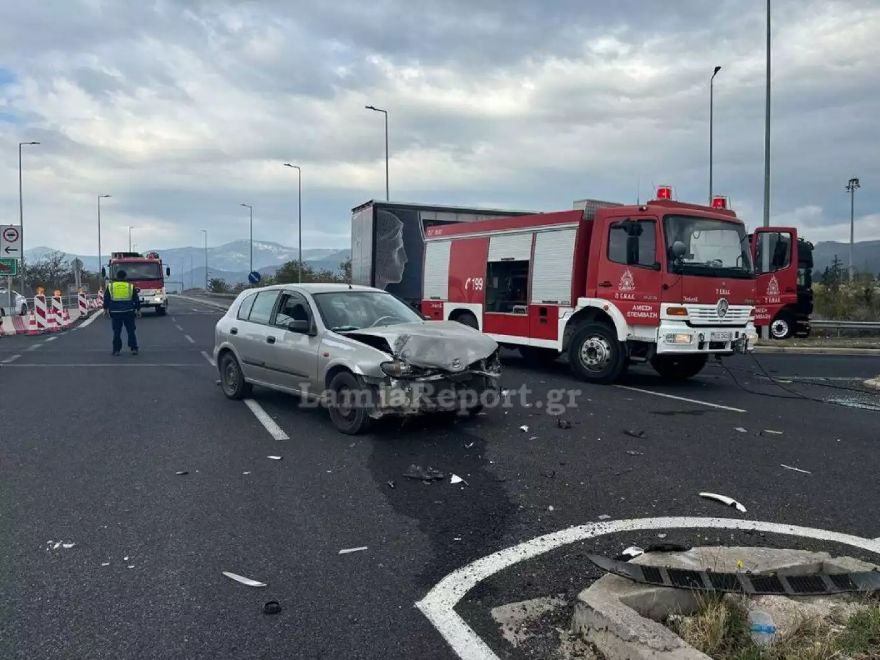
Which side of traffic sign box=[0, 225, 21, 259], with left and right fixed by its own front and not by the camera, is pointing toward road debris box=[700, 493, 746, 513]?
front

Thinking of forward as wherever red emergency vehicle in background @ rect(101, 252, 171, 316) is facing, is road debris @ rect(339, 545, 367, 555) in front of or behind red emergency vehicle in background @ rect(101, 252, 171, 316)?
in front

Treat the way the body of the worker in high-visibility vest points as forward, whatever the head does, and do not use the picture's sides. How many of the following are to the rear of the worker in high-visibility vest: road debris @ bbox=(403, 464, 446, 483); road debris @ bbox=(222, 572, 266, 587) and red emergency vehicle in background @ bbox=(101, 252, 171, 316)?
2

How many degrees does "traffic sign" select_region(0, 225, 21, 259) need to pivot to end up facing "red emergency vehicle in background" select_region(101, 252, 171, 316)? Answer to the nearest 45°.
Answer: approximately 135° to its left

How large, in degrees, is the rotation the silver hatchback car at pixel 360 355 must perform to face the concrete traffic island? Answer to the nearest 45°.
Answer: approximately 45° to its right

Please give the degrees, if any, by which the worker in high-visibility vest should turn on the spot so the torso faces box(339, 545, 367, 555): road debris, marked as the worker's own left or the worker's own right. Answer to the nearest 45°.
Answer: approximately 180°

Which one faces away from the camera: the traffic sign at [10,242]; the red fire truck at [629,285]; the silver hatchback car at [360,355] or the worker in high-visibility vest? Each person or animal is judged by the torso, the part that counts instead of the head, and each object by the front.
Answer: the worker in high-visibility vest

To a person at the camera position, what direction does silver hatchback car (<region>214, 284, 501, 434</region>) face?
facing the viewer and to the right of the viewer

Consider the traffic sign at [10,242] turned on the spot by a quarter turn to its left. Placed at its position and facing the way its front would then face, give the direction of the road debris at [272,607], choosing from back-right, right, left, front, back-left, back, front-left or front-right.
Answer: right

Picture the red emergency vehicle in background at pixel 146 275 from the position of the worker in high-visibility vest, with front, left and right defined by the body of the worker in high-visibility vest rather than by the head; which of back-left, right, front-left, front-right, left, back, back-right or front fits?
front

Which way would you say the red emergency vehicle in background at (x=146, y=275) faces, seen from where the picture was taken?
facing the viewer

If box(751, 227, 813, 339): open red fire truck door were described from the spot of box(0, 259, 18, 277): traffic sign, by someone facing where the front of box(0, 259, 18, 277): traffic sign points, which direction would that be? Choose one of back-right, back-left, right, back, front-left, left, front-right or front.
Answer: front-left

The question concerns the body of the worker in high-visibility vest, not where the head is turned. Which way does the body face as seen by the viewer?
away from the camera

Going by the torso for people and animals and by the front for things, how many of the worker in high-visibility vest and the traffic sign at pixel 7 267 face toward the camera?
1

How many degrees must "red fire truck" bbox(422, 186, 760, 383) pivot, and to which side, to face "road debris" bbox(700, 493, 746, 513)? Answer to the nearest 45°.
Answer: approximately 45° to its right

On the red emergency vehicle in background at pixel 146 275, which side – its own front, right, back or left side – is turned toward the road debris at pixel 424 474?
front

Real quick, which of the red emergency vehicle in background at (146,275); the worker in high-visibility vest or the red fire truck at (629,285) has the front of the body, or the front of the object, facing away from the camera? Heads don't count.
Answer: the worker in high-visibility vest

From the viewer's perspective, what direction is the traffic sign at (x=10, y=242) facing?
toward the camera
